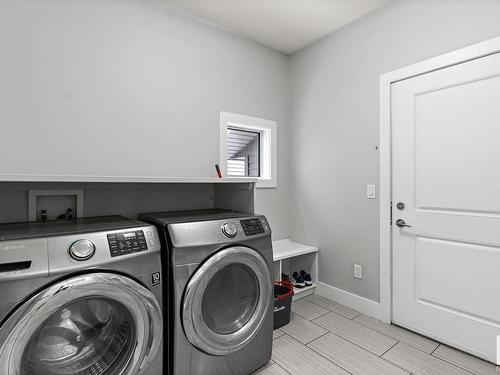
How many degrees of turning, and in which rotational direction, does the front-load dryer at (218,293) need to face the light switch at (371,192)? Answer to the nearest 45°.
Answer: approximately 90° to its left

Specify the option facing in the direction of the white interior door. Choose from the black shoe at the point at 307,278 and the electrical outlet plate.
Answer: the black shoe

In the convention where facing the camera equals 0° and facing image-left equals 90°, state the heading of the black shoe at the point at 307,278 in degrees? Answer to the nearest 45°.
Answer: approximately 315°

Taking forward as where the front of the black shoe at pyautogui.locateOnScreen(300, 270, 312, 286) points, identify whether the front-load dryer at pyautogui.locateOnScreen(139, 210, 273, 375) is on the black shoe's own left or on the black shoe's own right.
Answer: on the black shoe's own right

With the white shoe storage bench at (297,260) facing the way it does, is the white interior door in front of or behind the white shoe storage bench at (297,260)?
in front

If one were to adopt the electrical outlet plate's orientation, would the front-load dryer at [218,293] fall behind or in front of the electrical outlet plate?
in front

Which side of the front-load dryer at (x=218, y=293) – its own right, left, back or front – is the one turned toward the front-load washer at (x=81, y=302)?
right

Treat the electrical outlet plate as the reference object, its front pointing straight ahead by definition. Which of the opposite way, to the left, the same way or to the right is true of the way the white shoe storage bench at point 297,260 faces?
to the left

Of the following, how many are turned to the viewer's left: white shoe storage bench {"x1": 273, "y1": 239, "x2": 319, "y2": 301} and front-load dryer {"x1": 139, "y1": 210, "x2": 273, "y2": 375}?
0

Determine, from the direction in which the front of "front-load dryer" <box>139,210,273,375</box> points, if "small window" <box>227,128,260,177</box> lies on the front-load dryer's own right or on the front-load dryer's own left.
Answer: on the front-load dryer's own left

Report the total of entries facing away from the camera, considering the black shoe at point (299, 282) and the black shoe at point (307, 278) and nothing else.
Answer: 0

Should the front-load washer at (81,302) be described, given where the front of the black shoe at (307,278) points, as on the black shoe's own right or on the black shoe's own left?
on the black shoe's own right
